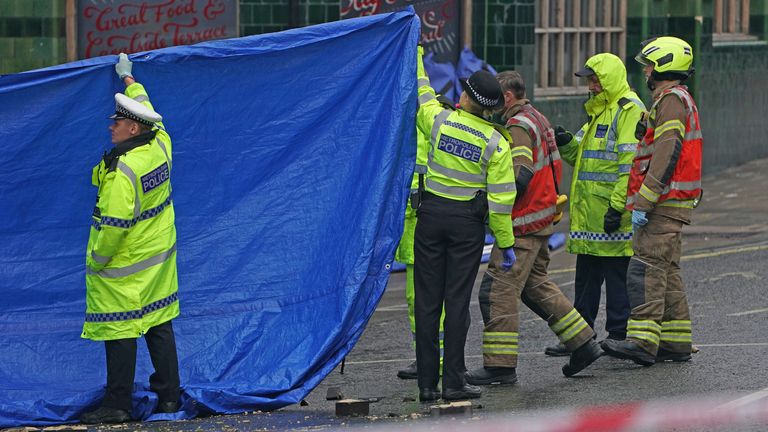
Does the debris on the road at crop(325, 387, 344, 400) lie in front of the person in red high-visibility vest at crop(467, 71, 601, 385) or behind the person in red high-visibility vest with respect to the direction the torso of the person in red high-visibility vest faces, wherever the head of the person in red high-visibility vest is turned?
in front

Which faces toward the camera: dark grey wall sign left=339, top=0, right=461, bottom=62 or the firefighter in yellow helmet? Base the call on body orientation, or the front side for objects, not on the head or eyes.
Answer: the dark grey wall sign

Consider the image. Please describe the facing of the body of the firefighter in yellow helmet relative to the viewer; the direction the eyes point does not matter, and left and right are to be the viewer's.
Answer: facing to the left of the viewer

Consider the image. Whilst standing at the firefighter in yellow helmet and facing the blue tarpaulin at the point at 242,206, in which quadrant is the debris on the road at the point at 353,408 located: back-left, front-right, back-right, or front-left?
front-left

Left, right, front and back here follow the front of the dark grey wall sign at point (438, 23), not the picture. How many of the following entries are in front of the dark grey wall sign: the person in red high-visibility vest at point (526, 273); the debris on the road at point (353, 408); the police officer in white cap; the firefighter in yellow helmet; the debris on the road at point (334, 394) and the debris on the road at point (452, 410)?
6

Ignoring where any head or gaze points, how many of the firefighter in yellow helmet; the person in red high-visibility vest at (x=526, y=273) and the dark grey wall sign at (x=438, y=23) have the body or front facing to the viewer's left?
2

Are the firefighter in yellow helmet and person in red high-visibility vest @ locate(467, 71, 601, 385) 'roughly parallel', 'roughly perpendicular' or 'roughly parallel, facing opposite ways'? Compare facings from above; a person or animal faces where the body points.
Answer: roughly parallel

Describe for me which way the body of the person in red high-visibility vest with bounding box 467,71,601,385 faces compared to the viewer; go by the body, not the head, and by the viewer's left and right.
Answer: facing to the left of the viewer

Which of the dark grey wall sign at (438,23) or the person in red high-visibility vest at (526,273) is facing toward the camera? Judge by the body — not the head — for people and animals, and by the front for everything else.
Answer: the dark grey wall sign

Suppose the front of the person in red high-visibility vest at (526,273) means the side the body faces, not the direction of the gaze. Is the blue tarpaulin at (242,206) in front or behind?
in front

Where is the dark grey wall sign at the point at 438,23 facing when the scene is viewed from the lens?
facing the viewer

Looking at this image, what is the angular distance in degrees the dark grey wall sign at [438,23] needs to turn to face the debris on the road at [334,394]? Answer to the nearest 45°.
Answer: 0° — it already faces it

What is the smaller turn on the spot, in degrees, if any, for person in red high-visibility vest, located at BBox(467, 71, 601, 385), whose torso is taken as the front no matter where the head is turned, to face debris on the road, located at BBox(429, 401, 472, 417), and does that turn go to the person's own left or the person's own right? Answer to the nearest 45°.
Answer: approximately 90° to the person's own left

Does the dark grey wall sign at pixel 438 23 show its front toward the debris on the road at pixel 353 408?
yes

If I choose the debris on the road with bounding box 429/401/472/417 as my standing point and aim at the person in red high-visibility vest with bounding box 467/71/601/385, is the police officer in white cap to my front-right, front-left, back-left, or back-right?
back-left

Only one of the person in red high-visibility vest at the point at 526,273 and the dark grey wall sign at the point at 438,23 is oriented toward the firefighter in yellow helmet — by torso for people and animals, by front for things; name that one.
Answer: the dark grey wall sign

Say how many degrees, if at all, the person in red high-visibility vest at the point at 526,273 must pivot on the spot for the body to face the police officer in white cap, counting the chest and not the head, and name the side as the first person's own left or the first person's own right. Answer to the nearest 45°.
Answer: approximately 45° to the first person's own left

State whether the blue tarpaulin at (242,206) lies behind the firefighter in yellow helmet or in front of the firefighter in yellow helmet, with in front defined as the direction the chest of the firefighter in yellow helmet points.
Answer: in front

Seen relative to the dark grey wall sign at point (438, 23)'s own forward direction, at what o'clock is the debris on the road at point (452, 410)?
The debris on the road is roughly at 12 o'clock from the dark grey wall sign.

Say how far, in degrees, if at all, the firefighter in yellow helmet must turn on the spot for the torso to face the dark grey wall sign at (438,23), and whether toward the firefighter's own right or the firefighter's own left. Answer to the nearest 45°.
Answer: approximately 90° to the firefighter's own right

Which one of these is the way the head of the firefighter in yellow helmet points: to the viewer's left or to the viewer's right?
to the viewer's left
